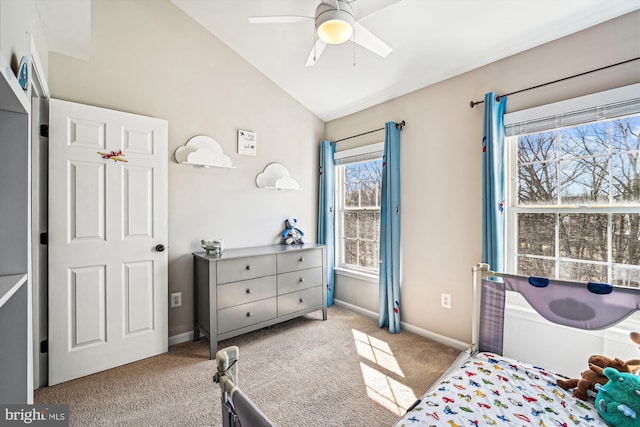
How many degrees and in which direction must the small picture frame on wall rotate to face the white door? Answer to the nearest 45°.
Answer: approximately 90° to its right

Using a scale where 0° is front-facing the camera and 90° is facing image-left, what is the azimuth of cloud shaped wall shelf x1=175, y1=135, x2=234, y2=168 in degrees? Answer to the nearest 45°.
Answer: approximately 315°

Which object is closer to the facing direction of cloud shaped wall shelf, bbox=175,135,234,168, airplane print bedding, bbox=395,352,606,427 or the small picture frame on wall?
the airplane print bedding

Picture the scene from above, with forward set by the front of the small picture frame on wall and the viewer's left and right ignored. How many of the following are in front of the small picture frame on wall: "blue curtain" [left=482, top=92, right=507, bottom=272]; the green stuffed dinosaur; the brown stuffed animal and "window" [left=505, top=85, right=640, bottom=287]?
4

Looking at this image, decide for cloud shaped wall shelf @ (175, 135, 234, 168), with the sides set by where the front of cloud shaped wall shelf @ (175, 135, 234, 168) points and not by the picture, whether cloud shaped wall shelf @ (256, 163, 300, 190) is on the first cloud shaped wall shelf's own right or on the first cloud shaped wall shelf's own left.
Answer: on the first cloud shaped wall shelf's own left

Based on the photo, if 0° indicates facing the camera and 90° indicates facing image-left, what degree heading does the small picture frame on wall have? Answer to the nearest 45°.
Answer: approximately 315°
